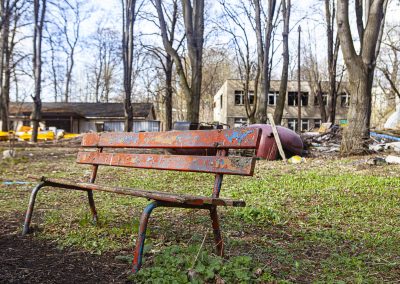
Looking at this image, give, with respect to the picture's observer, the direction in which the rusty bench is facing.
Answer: facing the viewer and to the left of the viewer

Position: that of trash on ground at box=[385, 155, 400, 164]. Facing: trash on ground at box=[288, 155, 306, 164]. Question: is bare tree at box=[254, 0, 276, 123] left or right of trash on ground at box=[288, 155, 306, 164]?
right

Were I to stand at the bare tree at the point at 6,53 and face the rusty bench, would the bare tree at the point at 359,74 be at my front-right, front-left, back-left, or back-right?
front-left

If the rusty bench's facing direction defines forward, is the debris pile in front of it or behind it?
behind

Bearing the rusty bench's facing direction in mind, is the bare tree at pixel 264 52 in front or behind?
behind

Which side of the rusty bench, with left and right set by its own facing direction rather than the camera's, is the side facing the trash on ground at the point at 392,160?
back

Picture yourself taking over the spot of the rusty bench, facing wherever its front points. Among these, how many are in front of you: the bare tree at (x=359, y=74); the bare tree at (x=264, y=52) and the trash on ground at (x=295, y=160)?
0

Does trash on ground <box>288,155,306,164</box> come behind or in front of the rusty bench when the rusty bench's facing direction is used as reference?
behind

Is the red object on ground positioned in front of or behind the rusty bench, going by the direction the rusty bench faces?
behind

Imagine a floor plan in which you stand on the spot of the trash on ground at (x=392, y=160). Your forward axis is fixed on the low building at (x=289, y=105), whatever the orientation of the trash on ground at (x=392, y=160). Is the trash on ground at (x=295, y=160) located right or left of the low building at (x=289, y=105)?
left
